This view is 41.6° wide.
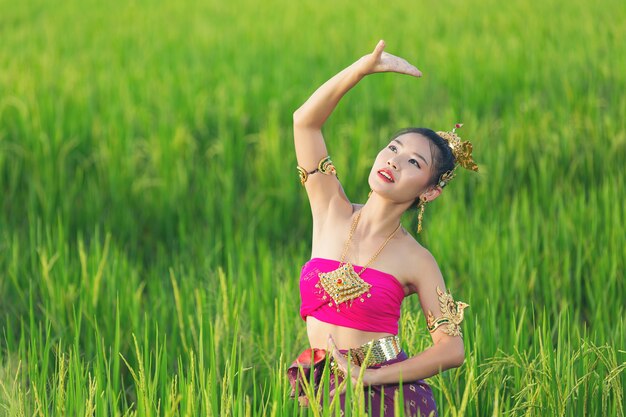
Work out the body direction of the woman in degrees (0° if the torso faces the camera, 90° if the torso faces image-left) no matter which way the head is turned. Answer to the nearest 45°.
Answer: approximately 45°

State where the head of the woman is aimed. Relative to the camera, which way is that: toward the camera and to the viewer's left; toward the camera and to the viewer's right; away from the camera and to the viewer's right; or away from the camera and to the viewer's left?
toward the camera and to the viewer's left
